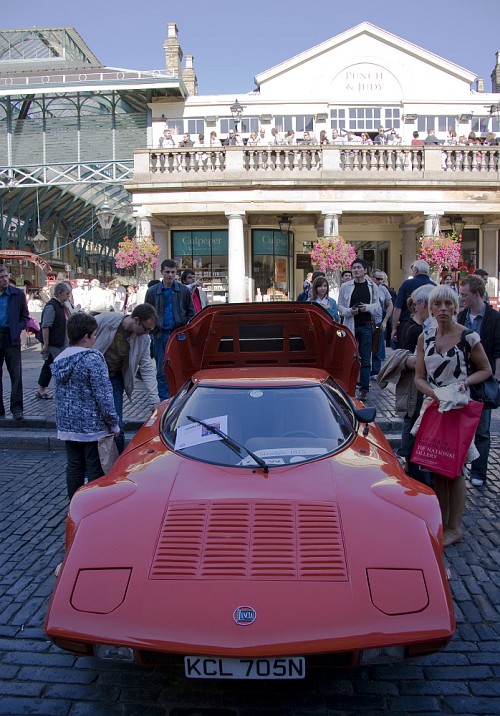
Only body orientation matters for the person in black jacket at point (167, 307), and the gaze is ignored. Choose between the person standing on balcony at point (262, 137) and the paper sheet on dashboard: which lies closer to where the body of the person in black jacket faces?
the paper sheet on dashboard

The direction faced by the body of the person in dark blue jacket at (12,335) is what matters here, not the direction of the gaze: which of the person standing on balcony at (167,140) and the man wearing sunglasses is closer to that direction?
the man wearing sunglasses

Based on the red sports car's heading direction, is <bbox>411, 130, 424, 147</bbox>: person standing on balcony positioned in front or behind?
behind

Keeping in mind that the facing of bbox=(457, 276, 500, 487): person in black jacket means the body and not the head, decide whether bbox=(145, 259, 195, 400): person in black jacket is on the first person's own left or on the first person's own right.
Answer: on the first person's own right

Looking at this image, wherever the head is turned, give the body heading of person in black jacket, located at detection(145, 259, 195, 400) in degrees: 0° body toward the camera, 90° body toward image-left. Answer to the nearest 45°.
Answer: approximately 0°

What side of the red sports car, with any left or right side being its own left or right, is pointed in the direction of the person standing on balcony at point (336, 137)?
back

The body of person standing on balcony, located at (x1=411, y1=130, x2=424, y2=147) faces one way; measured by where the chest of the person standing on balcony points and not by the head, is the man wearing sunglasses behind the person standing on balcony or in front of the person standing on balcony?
in front

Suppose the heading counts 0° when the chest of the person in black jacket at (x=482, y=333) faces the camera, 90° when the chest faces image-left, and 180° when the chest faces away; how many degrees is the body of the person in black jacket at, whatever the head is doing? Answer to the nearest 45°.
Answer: approximately 45°
